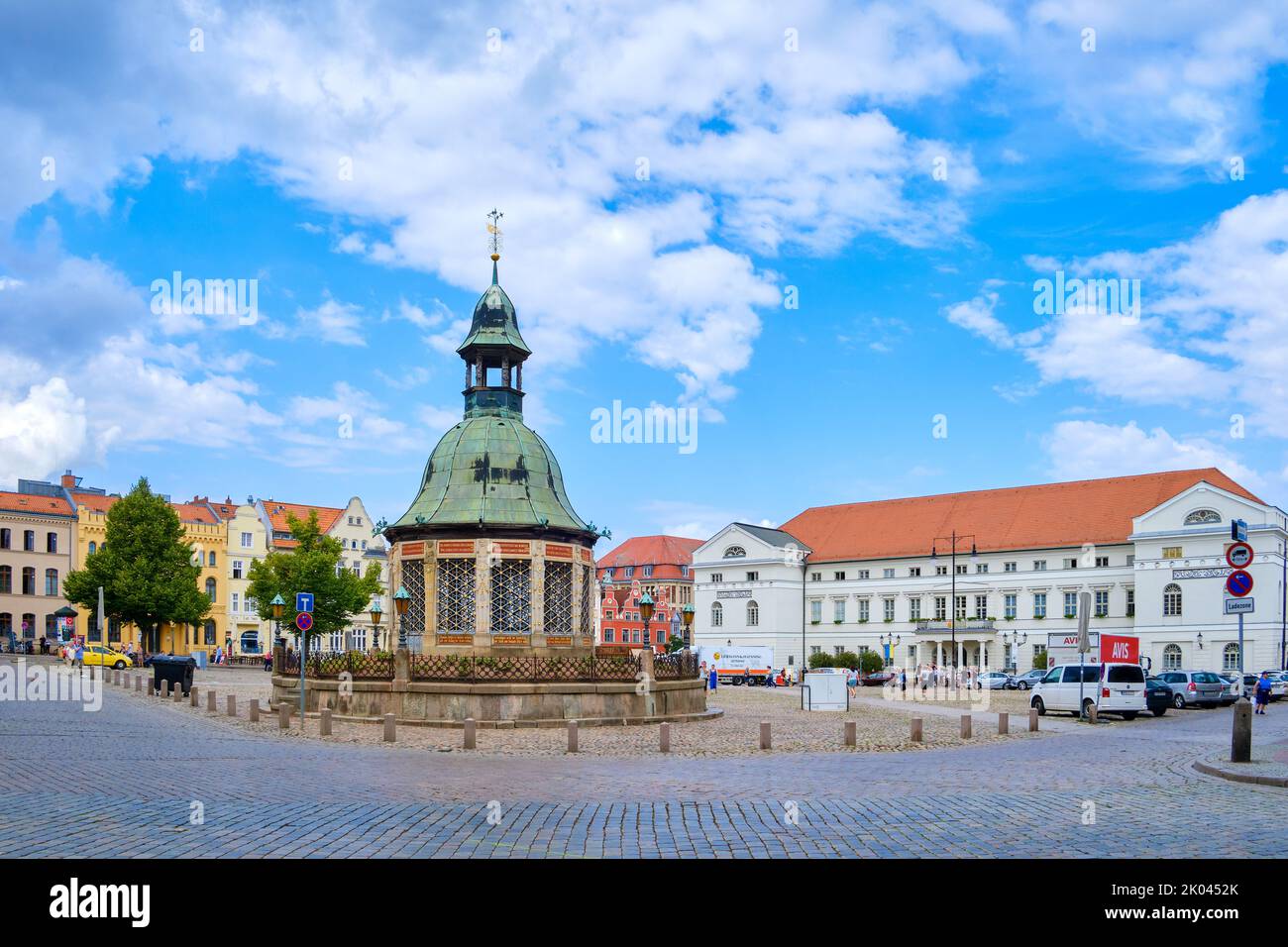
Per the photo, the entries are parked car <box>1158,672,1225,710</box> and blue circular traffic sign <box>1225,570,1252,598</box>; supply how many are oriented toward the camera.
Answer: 1

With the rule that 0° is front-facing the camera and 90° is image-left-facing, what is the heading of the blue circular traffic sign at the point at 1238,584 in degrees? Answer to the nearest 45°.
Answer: approximately 0°

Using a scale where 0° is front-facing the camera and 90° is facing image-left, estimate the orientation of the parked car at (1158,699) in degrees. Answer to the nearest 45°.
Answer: approximately 135°

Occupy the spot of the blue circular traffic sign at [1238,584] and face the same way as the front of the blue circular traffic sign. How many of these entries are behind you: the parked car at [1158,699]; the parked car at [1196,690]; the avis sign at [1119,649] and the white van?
4
